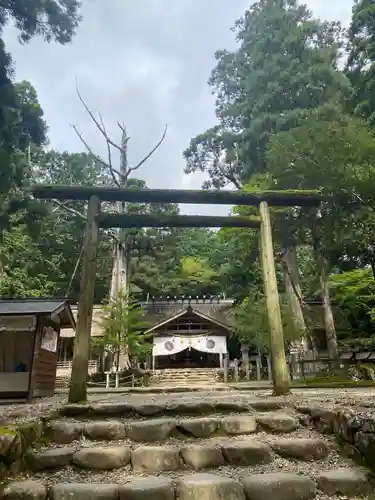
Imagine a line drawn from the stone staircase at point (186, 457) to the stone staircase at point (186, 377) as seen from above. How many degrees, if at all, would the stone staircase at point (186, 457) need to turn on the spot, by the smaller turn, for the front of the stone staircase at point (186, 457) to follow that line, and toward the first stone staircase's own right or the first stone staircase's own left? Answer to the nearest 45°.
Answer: approximately 180°

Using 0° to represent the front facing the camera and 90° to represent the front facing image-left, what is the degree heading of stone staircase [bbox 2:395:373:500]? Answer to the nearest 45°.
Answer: approximately 0°

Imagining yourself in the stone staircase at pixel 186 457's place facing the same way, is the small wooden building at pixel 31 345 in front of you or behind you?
behind

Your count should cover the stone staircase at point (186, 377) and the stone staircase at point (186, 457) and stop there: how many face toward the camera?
2

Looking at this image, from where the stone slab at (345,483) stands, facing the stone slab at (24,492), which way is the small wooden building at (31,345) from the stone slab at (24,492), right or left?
right

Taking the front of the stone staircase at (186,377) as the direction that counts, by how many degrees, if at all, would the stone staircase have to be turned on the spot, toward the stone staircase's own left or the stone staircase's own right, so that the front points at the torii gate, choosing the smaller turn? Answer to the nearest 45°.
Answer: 0° — it already faces it

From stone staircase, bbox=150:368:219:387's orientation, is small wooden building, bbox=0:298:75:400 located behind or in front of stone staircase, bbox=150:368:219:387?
in front

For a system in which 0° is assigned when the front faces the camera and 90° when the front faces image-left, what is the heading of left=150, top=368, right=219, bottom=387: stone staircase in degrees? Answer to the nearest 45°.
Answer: approximately 0°

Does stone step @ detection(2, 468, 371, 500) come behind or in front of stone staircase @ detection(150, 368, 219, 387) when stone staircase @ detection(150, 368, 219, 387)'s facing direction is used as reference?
in front

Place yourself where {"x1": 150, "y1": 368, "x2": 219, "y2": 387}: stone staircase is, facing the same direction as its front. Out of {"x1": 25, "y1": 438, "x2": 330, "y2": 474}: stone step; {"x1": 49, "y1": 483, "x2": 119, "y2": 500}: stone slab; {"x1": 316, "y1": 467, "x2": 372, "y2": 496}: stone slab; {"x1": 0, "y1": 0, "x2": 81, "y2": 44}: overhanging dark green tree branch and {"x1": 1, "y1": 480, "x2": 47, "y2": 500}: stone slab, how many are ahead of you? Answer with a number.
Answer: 5

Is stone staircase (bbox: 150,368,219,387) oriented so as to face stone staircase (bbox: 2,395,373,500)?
yes
